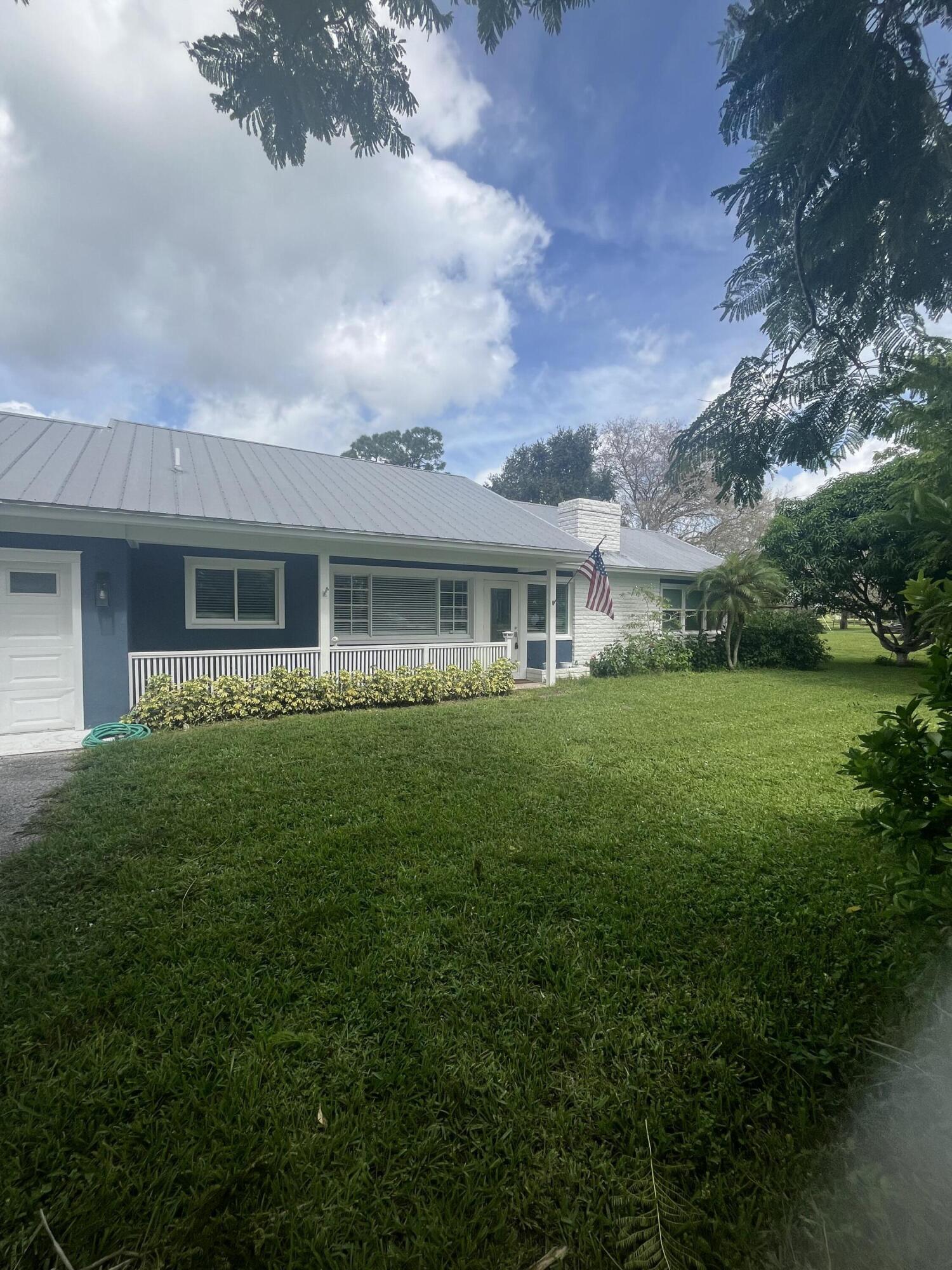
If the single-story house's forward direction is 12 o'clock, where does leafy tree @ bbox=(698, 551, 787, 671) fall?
The leafy tree is roughly at 10 o'clock from the single-story house.

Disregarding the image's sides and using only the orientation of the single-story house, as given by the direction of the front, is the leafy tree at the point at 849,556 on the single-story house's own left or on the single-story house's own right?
on the single-story house's own left

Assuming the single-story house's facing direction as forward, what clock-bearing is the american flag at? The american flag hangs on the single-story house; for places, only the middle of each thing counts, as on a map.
The american flag is roughly at 10 o'clock from the single-story house.

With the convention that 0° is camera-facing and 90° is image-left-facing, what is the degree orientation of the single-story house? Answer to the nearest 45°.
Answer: approximately 315°

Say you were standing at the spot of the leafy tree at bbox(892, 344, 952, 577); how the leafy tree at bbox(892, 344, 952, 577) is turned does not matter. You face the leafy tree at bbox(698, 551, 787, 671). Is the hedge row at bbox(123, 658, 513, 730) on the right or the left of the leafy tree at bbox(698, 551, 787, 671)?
left

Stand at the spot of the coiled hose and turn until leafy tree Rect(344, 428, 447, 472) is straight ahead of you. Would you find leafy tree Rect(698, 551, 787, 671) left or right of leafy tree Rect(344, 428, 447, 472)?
right
